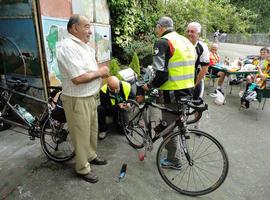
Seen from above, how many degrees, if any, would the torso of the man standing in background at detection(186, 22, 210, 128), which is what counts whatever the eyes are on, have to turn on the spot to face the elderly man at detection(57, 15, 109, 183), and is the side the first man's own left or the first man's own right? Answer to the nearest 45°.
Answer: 0° — they already face them

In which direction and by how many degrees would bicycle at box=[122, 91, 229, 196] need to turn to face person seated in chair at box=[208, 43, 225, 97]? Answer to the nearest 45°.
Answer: approximately 135° to its left

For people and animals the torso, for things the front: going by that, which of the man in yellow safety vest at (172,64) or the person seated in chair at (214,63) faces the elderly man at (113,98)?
the man in yellow safety vest

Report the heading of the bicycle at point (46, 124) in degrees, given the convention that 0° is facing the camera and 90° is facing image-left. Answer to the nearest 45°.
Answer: approximately 135°

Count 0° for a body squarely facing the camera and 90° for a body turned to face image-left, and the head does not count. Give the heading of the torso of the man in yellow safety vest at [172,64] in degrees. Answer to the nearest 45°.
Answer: approximately 135°

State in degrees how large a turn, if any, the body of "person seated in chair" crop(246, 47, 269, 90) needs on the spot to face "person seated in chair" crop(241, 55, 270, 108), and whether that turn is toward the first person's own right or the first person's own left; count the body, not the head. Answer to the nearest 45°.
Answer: approximately 45° to the first person's own left

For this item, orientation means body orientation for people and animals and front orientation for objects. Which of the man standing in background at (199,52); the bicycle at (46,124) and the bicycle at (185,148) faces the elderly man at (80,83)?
the man standing in background

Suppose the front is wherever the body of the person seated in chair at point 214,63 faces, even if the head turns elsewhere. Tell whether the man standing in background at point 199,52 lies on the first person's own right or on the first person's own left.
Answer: on the first person's own right
